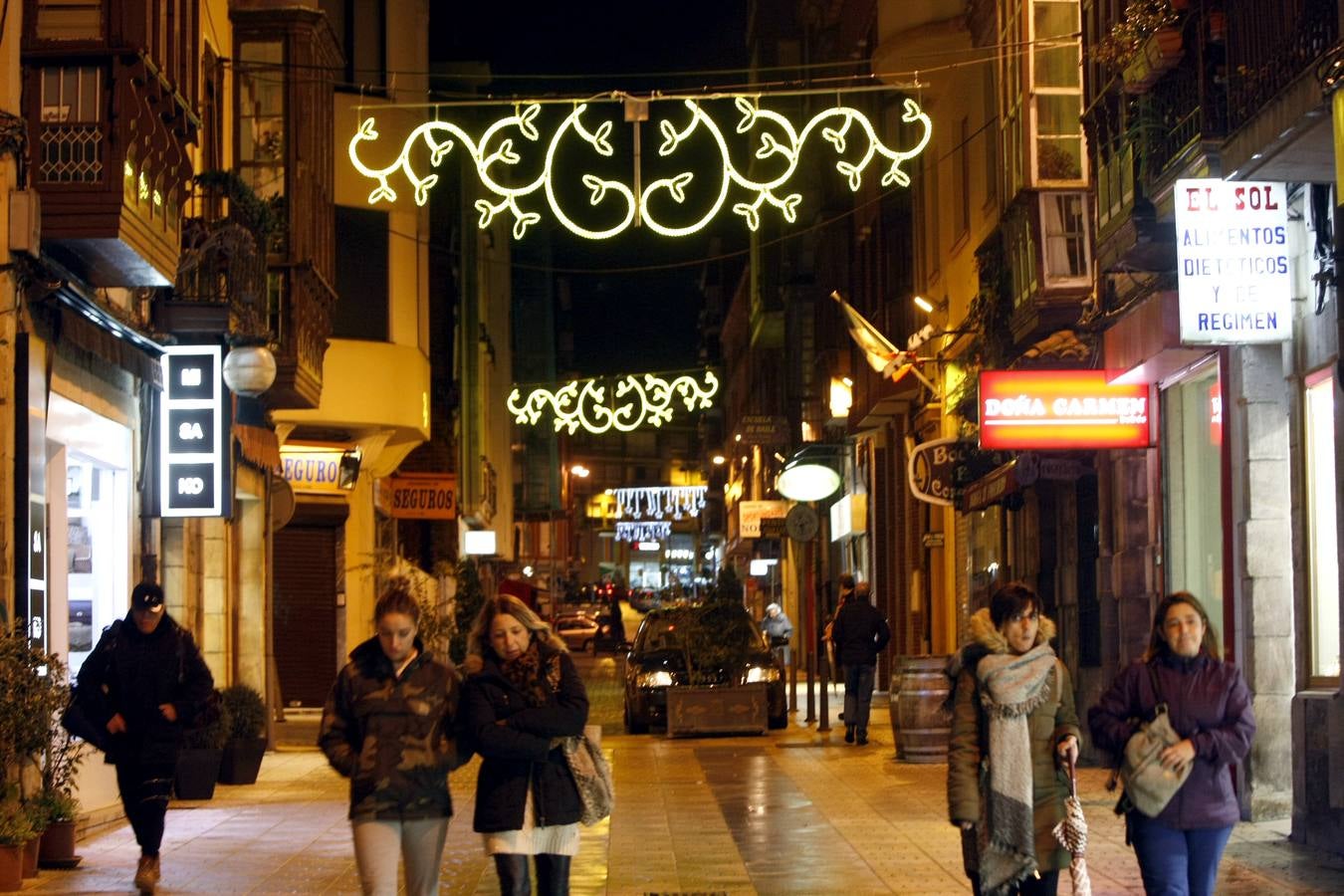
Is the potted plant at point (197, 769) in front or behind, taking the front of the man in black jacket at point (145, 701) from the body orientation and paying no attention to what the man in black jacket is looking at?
behind

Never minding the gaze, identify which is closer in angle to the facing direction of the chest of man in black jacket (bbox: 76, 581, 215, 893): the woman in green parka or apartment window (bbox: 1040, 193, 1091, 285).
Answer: the woman in green parka

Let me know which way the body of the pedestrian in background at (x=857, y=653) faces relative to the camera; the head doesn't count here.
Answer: away from the camera

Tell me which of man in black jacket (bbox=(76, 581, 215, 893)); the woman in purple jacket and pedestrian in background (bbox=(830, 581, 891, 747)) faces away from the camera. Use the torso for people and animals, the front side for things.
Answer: the pedestrian in background

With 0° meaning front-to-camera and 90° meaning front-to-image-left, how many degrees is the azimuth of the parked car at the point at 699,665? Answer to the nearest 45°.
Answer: approximately 0°

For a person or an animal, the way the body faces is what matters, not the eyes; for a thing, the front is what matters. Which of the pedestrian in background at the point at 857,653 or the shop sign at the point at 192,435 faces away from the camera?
the pedestrian in background

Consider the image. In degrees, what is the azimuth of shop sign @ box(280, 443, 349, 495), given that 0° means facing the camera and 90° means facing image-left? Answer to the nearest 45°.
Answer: approximately 0°
